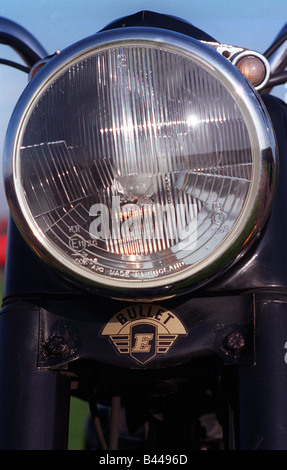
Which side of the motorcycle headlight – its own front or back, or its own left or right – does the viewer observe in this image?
front
